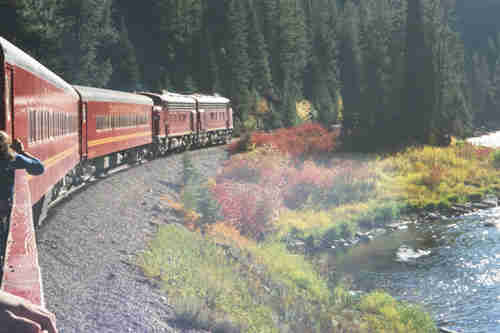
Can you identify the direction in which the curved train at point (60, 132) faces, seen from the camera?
facing away from the viewer and to the right of the viewer

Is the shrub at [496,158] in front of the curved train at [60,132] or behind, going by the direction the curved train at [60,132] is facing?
in front

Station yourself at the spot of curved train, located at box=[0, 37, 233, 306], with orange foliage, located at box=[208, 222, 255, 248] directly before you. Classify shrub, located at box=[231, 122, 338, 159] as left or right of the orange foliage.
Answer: left

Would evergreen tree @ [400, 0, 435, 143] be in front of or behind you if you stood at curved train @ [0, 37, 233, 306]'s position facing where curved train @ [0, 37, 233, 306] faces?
in front

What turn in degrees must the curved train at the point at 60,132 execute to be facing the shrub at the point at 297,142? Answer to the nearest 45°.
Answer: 0° — it already faces it
